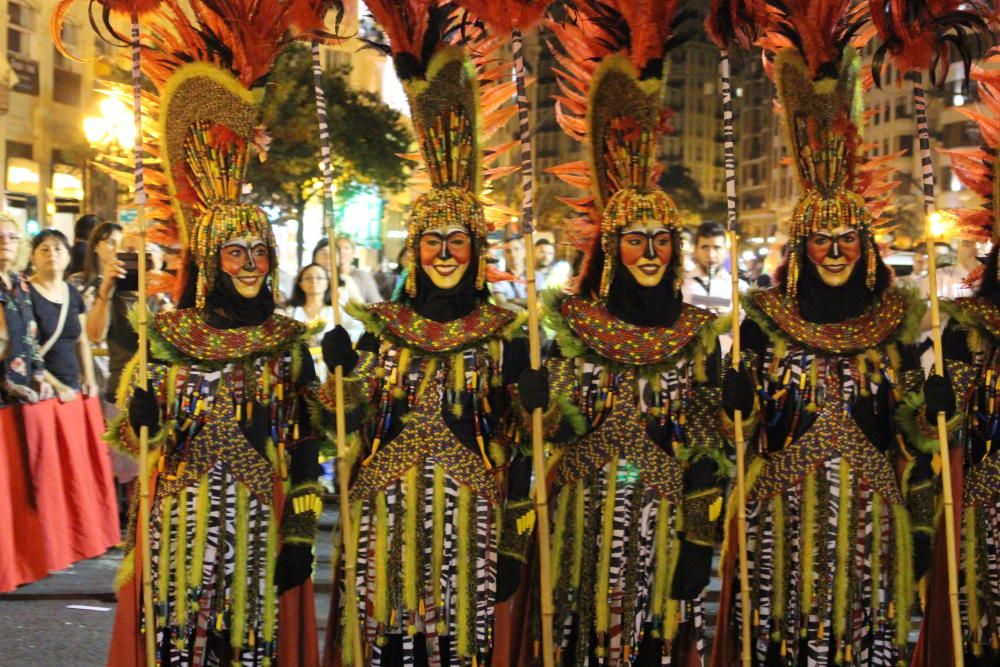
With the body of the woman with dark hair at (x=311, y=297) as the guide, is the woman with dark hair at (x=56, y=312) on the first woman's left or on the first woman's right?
on the first woman's right

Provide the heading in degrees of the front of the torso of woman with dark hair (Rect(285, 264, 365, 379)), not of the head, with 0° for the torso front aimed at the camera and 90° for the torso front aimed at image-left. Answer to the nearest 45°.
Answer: approximately 0°

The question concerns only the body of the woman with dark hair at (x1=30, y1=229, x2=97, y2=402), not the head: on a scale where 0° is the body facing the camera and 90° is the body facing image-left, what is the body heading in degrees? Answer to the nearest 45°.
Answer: approximately 0°
